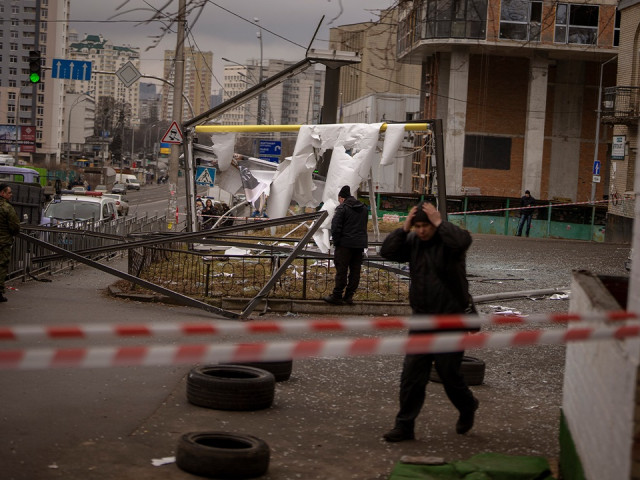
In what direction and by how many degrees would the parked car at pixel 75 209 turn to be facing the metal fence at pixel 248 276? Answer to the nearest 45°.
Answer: approximately 45° to its left

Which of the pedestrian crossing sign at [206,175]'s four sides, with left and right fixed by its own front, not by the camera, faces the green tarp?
front

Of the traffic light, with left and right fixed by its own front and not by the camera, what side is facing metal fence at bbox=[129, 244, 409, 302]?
front

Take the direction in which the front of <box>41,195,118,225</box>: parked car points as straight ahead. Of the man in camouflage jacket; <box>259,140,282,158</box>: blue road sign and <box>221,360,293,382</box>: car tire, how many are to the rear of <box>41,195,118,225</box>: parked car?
1

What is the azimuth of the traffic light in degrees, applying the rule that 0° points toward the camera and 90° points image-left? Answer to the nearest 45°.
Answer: approximately 0°

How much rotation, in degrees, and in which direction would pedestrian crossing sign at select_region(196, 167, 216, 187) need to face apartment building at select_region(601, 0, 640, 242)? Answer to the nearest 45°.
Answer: approximately 135° to its left

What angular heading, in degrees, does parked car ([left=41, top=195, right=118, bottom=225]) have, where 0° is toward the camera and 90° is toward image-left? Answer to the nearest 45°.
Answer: approximately 45°

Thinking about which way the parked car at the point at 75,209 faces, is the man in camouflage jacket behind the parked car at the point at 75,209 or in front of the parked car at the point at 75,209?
in front

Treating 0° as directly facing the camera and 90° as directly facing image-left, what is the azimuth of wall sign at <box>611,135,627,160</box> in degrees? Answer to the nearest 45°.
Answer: approximately 0°

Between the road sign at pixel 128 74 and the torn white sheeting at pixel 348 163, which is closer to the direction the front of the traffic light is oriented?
the torn white sheeting

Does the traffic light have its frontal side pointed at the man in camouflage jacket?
yes
